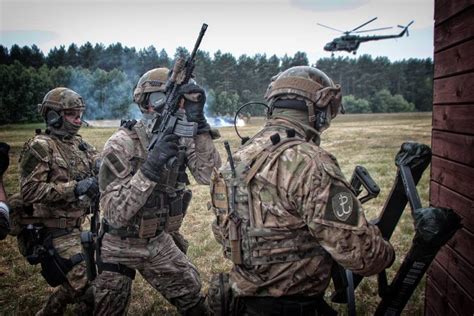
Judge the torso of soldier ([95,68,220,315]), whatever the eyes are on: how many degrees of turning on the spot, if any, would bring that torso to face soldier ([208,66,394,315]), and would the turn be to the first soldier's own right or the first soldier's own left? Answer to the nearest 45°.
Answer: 0° — they already face them

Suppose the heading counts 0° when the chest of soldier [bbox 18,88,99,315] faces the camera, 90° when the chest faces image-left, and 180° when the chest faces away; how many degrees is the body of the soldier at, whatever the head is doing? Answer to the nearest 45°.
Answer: approximately 315°

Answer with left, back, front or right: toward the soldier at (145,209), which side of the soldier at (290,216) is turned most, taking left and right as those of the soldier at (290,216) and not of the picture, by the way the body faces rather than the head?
left

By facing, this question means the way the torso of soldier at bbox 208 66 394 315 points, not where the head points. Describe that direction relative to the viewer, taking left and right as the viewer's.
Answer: facing away from the viewer and to the right of the viewer

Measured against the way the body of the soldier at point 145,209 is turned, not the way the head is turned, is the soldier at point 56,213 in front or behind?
behind

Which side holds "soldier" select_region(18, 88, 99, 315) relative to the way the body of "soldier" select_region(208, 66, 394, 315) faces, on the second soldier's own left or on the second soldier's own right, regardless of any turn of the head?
on the second soldier's own left

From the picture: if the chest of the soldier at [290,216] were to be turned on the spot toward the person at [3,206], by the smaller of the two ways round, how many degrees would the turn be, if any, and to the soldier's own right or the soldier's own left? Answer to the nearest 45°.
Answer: approximately 135° to the soldier's own left

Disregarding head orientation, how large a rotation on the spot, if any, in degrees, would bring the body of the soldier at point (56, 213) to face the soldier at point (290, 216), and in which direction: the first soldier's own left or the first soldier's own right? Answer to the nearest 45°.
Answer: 0° — they already face them
